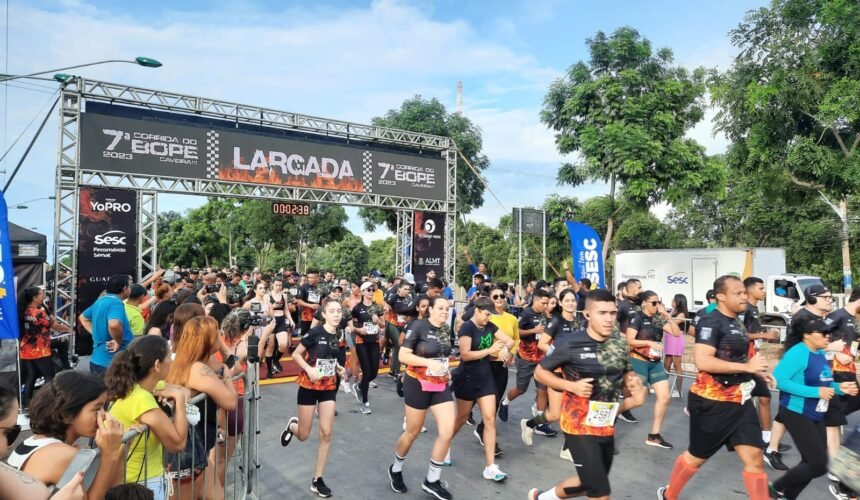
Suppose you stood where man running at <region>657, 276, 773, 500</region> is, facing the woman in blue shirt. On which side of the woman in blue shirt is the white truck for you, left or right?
left

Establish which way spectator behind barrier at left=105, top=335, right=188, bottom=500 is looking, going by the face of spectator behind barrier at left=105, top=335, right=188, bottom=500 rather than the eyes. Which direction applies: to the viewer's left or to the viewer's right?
to the viewer's right

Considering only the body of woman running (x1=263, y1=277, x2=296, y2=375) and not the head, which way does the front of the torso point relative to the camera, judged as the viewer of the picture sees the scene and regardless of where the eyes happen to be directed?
toward the camera

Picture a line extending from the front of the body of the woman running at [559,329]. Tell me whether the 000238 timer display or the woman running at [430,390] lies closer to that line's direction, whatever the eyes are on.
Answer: the woman running

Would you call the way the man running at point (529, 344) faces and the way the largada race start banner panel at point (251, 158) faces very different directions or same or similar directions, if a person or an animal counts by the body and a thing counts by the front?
same or similar directions

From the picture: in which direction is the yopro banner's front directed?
toward the camera

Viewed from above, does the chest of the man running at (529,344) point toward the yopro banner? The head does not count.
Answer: no

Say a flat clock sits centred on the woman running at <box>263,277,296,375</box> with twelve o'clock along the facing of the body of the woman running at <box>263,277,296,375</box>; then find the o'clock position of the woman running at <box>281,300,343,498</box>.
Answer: the woman running at <box>281,300,343,498</box> is roughly at 12 o'clock from the woman running at <box>263,277,296,375</box>.

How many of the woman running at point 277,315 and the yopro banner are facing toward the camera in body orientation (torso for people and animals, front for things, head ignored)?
2

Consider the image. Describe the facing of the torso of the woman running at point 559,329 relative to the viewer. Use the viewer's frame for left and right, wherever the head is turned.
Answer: facing the viewer and to the right of the viewer

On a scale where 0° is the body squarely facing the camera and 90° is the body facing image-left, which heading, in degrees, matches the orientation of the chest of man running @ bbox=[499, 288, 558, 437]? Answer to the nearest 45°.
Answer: approximately 315°

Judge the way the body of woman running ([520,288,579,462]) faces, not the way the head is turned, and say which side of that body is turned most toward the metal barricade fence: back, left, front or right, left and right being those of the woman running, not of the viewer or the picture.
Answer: right

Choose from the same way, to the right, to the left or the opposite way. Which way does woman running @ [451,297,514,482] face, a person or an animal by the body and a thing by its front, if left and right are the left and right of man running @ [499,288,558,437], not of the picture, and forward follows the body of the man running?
the same way

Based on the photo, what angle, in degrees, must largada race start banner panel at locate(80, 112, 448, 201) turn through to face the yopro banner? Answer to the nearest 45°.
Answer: approximately 90° to its right

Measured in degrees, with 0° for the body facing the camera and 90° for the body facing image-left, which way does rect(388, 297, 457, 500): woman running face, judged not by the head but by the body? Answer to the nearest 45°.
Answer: approximately 315°

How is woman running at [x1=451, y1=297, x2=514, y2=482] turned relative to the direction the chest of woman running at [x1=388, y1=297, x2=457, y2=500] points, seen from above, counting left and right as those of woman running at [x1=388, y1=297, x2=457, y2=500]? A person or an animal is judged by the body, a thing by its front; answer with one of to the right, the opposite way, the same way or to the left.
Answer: the same way

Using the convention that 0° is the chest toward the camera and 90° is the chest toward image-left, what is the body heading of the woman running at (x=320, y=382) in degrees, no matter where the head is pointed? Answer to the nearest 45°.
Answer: approximately 315°

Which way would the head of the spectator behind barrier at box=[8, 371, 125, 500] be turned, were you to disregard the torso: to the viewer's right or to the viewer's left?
to the viewer's right

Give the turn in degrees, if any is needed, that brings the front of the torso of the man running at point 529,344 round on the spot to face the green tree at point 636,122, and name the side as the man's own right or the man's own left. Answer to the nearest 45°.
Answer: approximately 135° to the man's own left
